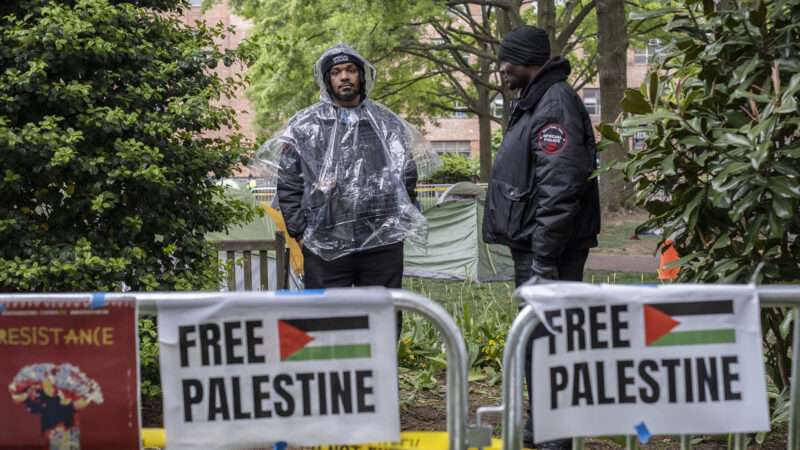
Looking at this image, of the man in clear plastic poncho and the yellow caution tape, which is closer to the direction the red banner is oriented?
the yellow caution tape

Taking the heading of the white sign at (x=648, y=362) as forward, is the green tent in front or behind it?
behind

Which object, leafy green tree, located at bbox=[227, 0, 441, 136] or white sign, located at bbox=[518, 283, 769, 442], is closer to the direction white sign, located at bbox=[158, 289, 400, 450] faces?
the white sign

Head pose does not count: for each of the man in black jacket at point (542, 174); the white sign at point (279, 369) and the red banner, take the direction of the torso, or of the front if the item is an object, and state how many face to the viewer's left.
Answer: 1

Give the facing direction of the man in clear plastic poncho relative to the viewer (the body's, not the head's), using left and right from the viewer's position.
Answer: facing the viewer

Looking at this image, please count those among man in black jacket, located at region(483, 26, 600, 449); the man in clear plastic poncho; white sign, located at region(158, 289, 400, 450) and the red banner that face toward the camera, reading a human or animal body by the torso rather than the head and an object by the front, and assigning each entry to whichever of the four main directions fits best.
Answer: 3

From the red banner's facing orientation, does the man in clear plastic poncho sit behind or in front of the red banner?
behind

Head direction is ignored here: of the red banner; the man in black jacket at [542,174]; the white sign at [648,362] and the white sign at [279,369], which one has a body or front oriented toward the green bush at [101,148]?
the man in black jacket

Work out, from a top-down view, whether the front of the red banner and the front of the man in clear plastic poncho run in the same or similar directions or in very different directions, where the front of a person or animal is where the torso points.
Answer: same or similar directions

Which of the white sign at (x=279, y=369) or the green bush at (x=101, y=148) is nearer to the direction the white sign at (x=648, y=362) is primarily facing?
the white sign

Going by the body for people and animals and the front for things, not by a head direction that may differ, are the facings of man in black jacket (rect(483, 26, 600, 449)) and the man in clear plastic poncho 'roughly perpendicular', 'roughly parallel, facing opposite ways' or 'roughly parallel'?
roughly perpendicular

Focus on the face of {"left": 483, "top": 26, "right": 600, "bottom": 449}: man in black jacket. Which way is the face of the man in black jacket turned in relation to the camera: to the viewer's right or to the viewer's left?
to the viewer's left

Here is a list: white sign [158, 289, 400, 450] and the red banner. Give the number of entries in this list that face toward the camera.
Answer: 2

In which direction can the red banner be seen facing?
toward the camera

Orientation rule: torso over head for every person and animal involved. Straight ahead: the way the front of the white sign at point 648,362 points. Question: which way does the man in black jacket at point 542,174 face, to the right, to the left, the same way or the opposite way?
to the right

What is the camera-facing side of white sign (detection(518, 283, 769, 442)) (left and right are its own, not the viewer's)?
front

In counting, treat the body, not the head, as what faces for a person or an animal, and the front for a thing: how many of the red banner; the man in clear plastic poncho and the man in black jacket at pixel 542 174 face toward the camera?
2

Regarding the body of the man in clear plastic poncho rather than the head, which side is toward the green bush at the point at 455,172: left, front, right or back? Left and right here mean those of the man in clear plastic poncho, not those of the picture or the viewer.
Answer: back

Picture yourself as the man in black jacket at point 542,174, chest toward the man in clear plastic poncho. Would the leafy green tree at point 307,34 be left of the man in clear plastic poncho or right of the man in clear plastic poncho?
right

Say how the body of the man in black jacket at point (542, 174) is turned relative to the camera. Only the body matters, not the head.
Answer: to the viewer's left

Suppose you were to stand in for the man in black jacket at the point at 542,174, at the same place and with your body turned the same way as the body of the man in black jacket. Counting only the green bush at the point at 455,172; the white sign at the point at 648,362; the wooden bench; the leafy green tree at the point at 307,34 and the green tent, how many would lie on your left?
1

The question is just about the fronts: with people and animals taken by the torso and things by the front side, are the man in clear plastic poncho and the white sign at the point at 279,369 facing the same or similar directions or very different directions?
same or similar directions
